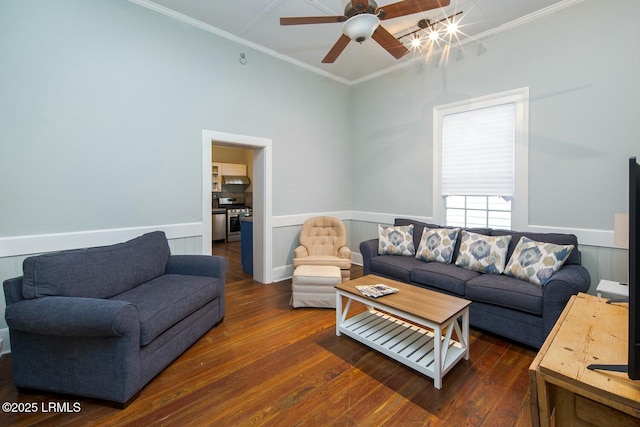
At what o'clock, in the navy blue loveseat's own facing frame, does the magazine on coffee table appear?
The magazine on coffee table is roughly at 11 o'clock from the navy blue loveseat.

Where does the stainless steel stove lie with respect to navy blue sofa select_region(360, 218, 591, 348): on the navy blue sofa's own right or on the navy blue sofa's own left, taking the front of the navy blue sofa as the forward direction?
on the navy blue sofa's own right

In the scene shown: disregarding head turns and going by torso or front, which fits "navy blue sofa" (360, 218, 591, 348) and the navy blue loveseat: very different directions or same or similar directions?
very different directions

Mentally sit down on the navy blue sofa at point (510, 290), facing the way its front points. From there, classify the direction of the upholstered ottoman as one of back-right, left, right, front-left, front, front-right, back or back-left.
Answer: front-right

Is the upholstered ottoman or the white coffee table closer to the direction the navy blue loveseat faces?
the white coffee table

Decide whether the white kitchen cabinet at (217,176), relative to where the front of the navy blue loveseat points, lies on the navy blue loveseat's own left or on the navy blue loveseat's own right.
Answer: on the navy blue loveseat's own left

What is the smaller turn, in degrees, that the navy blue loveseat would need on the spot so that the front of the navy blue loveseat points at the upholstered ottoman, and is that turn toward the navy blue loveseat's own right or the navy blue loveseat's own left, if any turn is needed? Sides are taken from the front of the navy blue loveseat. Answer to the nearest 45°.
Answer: approximately 45° to the navy blue loveseat's own left

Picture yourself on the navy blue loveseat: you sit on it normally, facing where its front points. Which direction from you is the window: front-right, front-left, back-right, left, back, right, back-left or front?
front-left

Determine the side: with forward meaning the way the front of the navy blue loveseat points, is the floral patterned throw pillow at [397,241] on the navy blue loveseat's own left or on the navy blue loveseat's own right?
on the navy blue loveseat's own left

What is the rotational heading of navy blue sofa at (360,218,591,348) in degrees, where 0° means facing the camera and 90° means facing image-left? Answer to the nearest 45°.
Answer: approximately 45°

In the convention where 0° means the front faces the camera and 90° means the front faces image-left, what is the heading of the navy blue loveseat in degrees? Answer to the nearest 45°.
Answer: approximately 315°

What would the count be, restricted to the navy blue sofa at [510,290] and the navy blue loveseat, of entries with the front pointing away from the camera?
0
